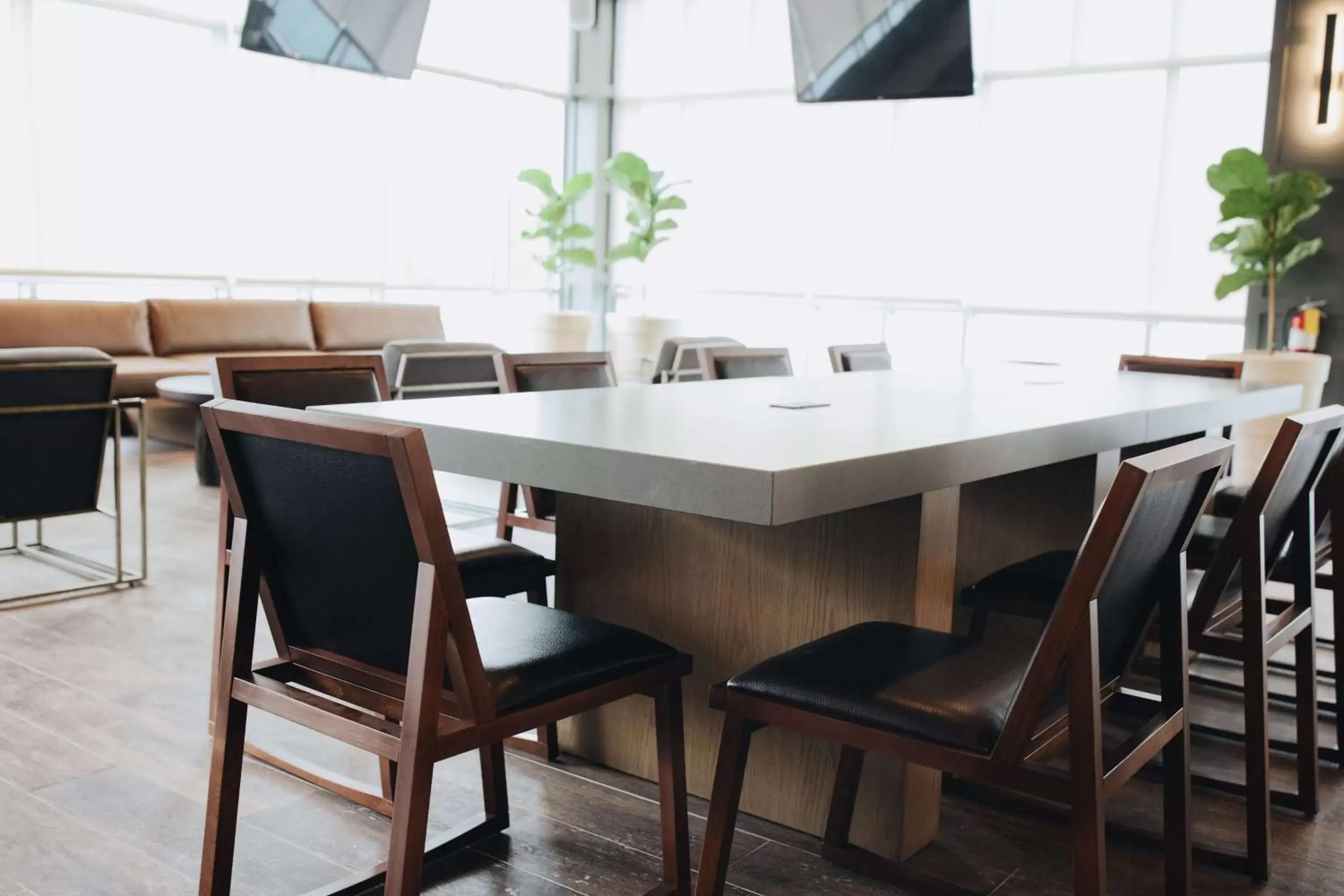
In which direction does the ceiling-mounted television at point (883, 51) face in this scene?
toward the camera

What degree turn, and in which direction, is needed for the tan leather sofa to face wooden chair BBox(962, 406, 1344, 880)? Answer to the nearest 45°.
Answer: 0° — it already faces it

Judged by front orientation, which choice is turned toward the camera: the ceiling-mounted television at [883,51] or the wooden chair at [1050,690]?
the ceiling-mounted television

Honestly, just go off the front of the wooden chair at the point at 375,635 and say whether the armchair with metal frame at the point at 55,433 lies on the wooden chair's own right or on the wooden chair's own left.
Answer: on the wooden chair's own left

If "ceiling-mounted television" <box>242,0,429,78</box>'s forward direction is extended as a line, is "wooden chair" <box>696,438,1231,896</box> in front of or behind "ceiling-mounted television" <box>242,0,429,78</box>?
in front

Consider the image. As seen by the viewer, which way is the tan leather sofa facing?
toward the camera

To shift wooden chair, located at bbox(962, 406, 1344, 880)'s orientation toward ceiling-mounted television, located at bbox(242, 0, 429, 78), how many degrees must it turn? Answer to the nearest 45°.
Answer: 0° — it already faces it

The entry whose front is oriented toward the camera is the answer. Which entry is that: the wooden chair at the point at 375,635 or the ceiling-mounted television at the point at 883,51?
the ceiling-mounted television

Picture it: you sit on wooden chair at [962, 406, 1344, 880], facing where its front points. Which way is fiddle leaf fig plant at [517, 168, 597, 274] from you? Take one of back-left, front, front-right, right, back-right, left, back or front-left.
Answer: front

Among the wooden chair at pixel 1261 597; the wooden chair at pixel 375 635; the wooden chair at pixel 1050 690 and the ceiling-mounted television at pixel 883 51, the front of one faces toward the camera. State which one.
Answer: the ceiling-mounted television

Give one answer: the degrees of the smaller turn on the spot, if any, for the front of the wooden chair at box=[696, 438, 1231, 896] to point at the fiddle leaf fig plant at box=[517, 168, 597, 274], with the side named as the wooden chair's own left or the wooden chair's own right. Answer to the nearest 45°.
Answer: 0° — it already faces it

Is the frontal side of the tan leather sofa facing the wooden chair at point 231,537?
yes

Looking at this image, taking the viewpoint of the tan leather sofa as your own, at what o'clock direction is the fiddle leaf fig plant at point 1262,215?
The fiddle leaf fig plant is roughly at 10 o'clock from the tan leather sofa.

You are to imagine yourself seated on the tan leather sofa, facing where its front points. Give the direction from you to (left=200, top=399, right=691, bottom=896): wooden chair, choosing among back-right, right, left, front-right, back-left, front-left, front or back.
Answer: front

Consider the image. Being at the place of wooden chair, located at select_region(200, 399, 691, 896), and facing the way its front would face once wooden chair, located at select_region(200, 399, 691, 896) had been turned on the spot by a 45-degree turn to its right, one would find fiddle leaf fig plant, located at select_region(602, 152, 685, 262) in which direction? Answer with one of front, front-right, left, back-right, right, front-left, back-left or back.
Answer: left

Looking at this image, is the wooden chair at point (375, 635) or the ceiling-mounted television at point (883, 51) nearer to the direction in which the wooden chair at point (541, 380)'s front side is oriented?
the wooden chair

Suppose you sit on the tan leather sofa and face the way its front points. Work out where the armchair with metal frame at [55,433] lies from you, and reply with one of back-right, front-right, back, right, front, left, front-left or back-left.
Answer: front

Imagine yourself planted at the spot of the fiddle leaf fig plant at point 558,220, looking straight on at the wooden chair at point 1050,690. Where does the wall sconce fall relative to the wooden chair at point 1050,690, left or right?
left

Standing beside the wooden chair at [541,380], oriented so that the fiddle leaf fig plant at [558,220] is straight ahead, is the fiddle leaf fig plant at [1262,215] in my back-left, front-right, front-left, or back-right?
front-right

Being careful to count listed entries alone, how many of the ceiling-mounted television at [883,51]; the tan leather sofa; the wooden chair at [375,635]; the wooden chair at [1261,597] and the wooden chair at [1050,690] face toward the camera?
2

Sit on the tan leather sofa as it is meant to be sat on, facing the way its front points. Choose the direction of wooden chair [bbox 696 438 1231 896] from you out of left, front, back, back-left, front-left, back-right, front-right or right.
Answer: front

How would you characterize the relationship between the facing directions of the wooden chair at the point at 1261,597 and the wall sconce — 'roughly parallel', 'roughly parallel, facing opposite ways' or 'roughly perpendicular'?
roughly perpendicular
